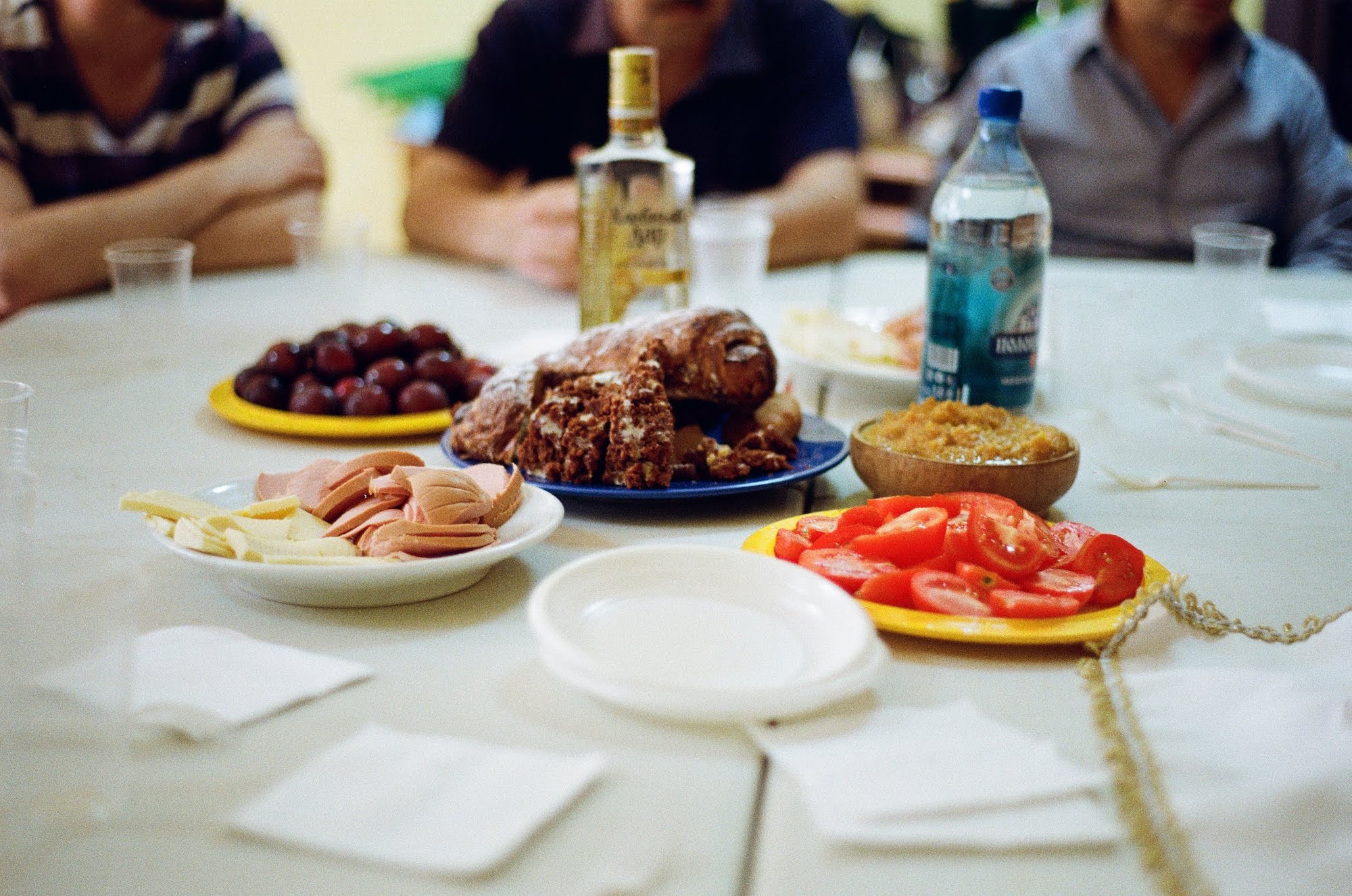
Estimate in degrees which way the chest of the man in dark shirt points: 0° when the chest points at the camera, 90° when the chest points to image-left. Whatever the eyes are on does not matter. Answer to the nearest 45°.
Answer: approximately 0°

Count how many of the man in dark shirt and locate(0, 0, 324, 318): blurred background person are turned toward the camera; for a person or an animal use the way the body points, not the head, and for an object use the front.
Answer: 2

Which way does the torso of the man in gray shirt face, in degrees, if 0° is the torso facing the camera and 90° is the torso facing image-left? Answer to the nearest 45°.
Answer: approximately 0°
